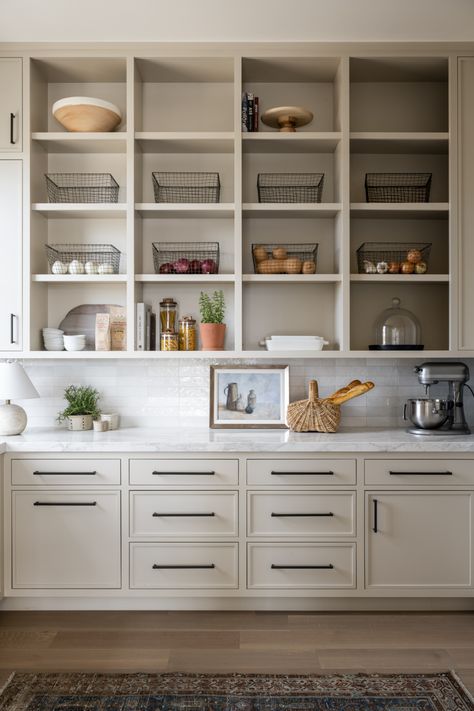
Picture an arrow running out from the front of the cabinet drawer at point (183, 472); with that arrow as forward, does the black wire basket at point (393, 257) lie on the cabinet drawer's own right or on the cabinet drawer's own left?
on the cabinet drawer's own left

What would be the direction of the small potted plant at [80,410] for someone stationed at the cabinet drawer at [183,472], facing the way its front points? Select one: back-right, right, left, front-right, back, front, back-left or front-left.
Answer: back-right

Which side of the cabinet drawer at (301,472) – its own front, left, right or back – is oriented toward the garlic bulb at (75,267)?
right

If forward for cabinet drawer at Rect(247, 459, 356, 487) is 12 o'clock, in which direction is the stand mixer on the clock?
The stand mixer is roughly at 8 o'clock from the cabinet drawer.

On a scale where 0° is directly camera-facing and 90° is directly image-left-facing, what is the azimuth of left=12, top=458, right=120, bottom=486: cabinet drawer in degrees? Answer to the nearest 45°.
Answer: approximately 0°

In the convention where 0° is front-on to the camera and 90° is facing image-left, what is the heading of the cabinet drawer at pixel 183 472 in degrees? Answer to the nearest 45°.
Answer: approximately 0°
